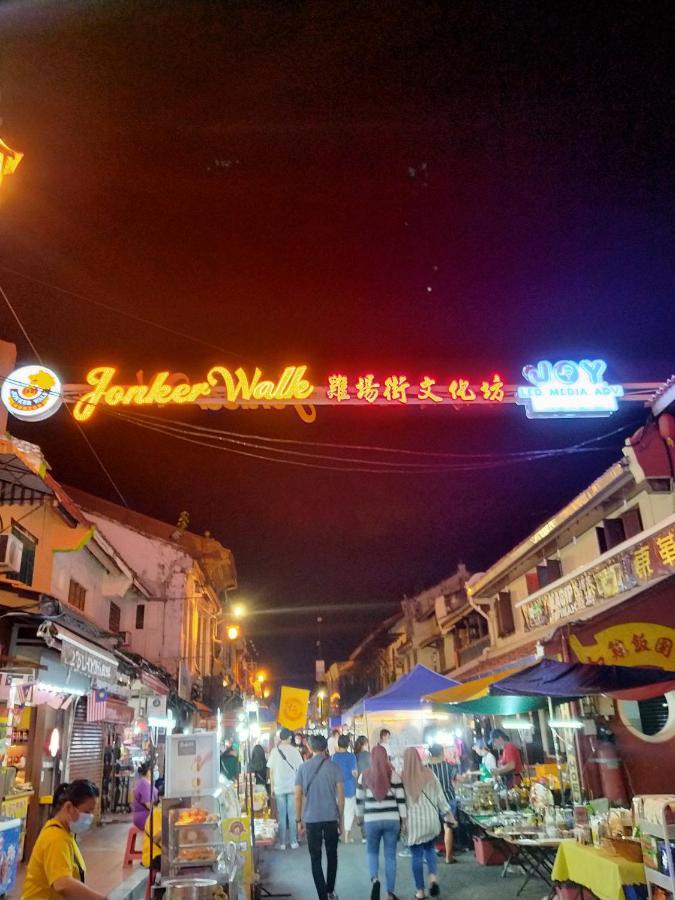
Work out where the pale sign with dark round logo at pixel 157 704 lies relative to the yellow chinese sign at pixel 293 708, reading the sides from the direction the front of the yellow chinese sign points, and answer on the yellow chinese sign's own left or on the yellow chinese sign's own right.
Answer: on the yellow chinese sign's own right

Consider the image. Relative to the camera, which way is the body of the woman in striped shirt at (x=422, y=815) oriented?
away from the camera

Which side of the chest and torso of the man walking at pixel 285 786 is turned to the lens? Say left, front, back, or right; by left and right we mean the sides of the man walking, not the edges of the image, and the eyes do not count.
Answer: back

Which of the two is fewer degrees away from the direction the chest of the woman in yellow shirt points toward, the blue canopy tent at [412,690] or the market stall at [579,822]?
the market stall

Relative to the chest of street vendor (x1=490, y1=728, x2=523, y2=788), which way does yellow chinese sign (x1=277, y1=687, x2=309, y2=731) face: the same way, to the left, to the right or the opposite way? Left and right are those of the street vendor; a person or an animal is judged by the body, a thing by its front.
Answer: to the left

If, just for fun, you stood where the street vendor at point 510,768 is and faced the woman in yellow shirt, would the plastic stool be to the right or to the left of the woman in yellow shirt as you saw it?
right

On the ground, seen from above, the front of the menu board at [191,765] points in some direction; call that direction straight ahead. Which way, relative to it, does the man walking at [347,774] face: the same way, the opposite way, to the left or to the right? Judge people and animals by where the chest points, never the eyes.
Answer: the opposite way

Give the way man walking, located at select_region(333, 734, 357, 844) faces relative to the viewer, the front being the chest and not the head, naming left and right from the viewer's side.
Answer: facing away from the viewer

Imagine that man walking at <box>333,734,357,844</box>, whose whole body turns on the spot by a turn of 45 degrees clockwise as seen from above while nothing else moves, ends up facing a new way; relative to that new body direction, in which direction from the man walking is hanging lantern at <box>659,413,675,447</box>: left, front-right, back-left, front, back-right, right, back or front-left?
right

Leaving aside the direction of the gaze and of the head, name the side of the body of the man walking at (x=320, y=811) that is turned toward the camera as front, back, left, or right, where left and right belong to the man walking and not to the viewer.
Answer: back

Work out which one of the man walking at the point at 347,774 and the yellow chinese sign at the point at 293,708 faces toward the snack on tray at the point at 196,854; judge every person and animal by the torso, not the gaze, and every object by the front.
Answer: the yellow chinese sign

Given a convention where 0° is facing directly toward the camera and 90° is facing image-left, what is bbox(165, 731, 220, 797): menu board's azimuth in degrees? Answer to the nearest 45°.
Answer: approximately 0°

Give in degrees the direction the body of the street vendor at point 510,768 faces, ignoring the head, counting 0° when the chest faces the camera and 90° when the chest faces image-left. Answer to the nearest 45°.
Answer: approximately 90°

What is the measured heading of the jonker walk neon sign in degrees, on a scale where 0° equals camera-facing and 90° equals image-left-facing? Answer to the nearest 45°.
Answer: approximately 0°
